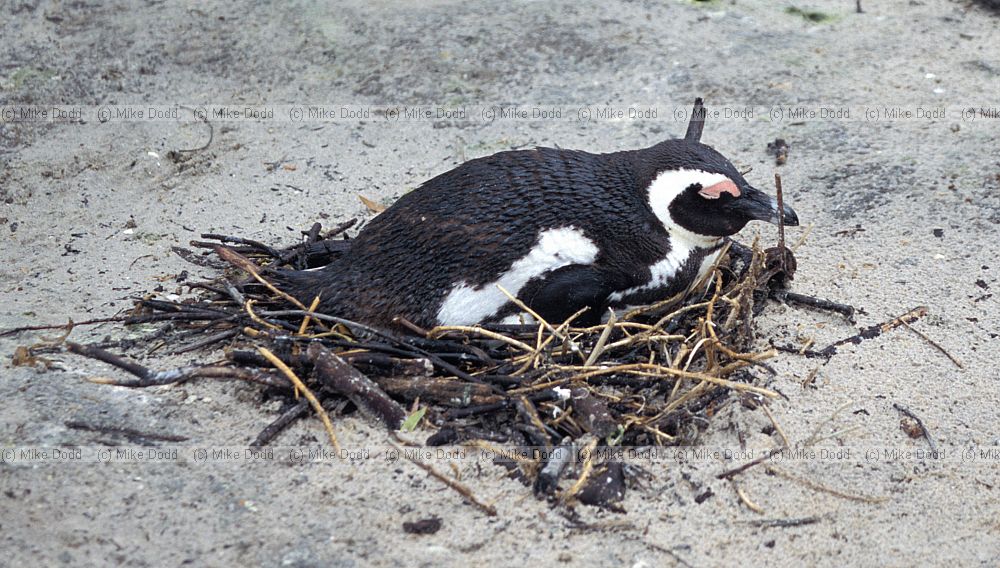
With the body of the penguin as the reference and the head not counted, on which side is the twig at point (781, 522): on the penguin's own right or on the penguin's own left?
on the penguin's own right

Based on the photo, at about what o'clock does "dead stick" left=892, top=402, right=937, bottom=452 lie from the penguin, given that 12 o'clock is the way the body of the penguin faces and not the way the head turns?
The dead stick is roughly at 1 o'clock from the penguin.

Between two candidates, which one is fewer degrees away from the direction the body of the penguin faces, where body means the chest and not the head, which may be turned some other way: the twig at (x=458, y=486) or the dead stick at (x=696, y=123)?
the dead stick

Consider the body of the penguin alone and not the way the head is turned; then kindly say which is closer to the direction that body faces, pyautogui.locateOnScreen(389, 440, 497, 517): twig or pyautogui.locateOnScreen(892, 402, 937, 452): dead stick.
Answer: the dead stick

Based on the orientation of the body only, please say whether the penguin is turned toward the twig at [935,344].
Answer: yes

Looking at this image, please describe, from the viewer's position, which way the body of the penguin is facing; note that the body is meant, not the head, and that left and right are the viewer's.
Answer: facing to the right of the viewer

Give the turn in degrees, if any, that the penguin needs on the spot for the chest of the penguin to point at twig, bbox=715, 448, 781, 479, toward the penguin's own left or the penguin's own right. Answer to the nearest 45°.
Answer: approximately 45° to the penguin's own right

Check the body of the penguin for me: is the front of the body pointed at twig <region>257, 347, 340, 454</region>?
no

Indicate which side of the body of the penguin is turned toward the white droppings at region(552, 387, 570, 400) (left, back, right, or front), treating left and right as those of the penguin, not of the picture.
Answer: right

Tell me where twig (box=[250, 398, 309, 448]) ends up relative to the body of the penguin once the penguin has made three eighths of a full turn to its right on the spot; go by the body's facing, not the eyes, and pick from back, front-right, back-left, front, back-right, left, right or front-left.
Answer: front

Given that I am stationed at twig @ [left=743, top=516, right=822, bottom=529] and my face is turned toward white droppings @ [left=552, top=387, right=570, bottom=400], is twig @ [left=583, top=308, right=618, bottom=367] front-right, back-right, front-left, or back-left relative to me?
front-right

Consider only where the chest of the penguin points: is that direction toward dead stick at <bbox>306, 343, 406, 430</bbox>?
no

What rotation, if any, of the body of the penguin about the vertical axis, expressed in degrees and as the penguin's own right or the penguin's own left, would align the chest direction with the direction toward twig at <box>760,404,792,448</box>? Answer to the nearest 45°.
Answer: approximately 45° to the penguin's own right
